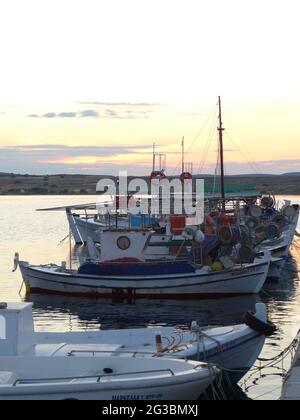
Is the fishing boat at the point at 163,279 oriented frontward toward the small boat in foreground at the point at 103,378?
no

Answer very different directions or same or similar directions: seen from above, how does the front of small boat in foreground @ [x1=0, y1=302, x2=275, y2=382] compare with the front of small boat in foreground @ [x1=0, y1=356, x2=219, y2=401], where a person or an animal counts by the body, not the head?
same or similar directions

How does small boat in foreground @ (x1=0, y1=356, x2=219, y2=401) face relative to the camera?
to the viewer's right

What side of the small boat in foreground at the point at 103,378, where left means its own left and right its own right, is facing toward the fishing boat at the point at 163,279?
left

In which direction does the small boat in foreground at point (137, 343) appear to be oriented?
to the viewer's right

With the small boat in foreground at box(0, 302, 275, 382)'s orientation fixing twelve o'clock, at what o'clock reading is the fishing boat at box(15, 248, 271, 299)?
The fishing boat is roughly at 9 o'clock from the small boat in foreground.

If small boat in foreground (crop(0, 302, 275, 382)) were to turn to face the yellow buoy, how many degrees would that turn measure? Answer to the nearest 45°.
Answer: approximately 90° to its left

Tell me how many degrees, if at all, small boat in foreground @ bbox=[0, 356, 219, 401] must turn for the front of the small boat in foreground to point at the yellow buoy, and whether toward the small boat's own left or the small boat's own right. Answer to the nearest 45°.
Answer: approximately 90° to the small boat's own left
